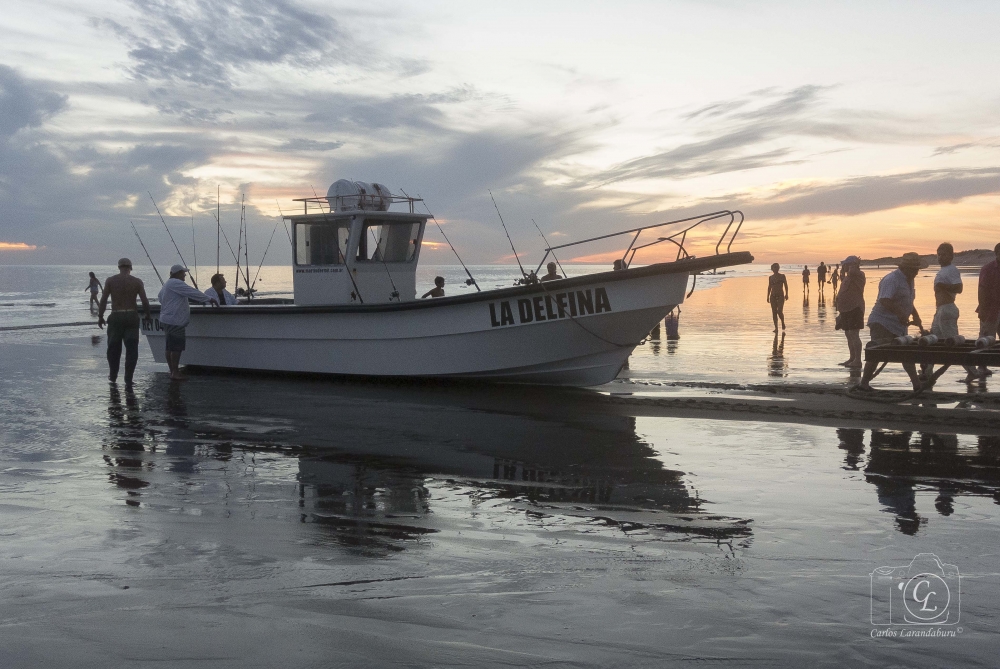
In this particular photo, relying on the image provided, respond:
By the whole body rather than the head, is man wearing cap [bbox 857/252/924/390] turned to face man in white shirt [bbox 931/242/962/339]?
no

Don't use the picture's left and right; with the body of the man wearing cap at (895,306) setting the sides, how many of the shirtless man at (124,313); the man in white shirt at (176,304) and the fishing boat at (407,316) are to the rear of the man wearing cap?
3

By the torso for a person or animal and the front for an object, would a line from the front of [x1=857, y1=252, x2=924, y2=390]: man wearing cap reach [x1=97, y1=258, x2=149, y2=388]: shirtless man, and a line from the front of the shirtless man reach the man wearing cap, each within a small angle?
no

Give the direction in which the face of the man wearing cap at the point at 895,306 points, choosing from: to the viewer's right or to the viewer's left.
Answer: to the viewer's right

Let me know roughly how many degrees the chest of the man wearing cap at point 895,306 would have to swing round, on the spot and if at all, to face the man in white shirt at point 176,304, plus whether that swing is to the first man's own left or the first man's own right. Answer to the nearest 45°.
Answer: approximately 180°

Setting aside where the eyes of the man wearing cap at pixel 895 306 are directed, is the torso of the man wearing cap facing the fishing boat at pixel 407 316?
no

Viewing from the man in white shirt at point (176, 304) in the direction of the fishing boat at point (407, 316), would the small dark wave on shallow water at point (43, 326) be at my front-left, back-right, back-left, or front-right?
back-left

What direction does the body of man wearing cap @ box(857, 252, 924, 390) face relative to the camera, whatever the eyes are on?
to the viewer's right

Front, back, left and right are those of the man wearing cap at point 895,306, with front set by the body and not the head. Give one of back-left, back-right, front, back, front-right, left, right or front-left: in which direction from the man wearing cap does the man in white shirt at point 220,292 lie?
back
